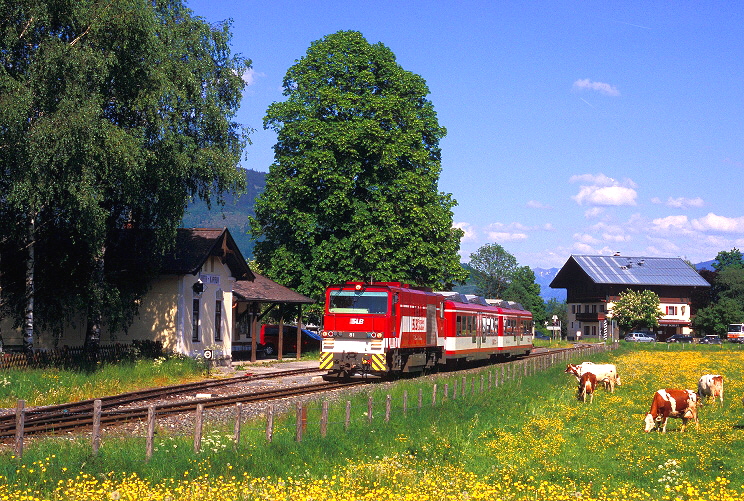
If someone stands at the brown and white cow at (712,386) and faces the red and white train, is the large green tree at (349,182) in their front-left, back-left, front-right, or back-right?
front-right

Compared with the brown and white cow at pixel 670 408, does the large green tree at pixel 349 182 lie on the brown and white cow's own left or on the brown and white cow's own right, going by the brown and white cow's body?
on the brown and white cow's own right

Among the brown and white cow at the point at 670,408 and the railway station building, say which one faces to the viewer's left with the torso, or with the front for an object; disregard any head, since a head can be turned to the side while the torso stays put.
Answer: the brown and white cow

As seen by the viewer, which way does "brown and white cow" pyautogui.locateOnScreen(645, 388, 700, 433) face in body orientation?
to the viewer's left

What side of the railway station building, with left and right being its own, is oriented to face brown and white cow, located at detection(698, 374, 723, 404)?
front

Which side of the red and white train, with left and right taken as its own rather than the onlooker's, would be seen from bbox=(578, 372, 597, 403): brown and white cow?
left

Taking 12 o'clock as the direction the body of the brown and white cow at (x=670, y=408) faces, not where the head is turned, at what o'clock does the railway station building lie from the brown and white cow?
The railway station building is roughly at 1 o'clock from the brown and white cow.

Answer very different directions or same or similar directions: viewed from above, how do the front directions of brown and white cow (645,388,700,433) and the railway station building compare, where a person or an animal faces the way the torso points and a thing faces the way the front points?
very different directions
